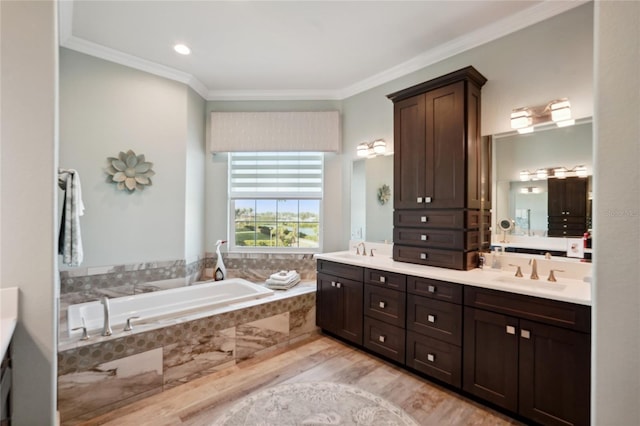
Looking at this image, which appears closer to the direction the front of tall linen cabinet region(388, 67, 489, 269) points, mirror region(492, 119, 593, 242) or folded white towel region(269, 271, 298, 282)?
the folded white towel

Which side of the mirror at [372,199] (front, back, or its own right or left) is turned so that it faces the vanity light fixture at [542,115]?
left

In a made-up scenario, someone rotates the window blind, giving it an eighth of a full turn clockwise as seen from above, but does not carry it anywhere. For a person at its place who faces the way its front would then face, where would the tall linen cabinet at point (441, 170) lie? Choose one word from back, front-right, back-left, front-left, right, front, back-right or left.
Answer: left

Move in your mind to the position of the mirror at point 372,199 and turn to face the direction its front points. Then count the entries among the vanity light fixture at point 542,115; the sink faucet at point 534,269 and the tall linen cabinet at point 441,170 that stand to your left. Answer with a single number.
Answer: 3

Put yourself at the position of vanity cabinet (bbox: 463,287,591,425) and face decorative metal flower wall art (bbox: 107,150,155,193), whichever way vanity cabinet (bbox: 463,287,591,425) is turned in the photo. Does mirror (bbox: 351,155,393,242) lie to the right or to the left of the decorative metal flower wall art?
right

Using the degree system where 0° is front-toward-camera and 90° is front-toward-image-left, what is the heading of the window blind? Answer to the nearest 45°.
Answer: approximately 0°

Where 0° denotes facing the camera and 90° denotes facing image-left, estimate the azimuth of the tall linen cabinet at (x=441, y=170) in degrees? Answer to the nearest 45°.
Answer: approximately 45°

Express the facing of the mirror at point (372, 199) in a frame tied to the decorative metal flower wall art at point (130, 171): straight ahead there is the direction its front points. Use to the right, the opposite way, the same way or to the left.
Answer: to the right
